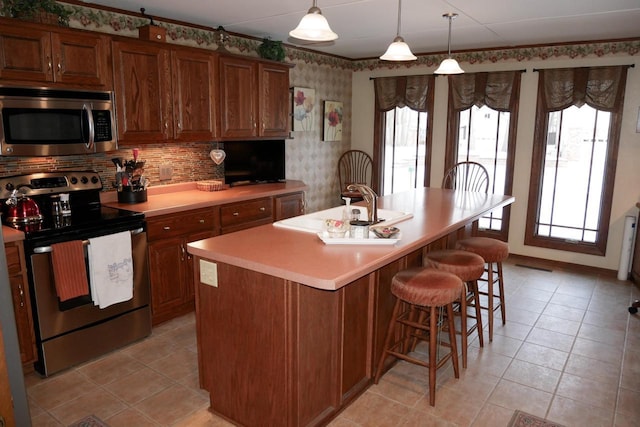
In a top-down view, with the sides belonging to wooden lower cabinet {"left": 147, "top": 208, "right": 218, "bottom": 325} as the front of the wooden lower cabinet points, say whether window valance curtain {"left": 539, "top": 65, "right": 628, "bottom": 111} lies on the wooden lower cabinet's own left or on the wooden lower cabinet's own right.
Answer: on the wooden lower cabinet's own left

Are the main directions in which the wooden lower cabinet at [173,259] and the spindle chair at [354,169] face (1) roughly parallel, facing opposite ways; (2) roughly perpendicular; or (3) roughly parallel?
roughly perpendicular

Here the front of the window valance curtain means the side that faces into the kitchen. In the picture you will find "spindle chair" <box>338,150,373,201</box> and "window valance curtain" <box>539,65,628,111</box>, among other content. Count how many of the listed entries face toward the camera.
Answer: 2

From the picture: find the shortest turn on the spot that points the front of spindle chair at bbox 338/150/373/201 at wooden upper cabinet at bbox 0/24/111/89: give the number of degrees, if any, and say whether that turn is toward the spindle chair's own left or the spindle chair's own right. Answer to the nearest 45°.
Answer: approximately 45° to the spindle chair's own right

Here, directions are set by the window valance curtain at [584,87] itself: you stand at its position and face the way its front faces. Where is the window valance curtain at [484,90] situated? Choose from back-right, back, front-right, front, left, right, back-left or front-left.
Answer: right

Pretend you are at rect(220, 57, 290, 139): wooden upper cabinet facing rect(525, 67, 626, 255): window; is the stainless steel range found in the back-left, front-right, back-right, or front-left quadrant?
back-right

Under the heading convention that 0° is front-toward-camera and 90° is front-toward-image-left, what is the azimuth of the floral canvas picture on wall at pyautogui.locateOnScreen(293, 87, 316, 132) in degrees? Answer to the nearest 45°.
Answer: approximately 315°

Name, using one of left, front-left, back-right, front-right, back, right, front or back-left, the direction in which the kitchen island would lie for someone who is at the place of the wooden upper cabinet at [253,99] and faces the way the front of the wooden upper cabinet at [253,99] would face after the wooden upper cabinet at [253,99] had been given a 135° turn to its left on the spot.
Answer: back

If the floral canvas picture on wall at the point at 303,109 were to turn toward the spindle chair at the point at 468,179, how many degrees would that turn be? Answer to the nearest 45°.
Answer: approximately 45° to its left

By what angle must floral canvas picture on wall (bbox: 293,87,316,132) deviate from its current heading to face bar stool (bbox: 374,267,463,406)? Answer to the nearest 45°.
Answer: approximately 45° to its right

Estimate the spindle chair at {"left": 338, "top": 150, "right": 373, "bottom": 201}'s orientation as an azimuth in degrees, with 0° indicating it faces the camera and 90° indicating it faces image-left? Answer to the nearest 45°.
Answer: approximately 0°
